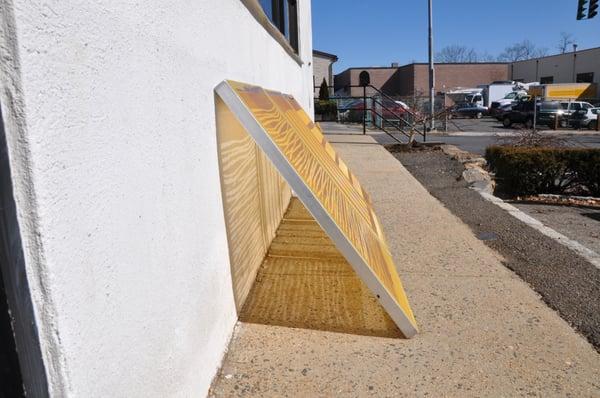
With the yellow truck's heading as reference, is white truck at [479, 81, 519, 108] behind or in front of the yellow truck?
in front

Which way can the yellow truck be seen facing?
to the viewer's left

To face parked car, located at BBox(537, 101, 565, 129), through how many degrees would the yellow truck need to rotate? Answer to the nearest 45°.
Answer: approximately 90° to its left

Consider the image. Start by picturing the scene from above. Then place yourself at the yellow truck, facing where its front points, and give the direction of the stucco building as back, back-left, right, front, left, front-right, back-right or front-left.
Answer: left

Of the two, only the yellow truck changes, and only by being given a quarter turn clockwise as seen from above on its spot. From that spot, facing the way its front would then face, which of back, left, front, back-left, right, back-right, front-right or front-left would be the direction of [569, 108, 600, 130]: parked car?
back

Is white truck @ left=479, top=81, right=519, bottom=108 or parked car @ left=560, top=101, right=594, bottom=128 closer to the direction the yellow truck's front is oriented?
the white truck

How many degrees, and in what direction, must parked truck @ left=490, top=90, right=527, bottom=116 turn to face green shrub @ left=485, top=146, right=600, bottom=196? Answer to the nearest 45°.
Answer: approximately 45° to its left

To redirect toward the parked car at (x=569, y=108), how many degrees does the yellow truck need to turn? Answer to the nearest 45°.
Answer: approximately 90° to its left
